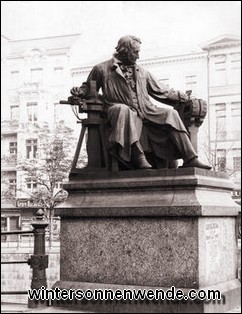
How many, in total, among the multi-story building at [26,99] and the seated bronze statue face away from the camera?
0

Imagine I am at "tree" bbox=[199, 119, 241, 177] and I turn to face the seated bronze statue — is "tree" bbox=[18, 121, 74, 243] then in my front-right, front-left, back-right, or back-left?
front-right

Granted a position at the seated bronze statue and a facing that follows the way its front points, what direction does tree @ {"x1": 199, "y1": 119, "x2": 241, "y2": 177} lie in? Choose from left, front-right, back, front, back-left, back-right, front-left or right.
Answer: back-left

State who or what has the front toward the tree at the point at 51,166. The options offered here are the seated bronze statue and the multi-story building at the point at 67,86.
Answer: the multi-story building

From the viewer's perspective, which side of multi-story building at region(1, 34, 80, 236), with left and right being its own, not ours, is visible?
front

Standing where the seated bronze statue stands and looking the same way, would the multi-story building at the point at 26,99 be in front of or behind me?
behind

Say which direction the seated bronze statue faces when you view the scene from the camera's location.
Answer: facing the viewer and to the right of the viewer

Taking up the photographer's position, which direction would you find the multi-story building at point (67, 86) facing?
facing the viewer

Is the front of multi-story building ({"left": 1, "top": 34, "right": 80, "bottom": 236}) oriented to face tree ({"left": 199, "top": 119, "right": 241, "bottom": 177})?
no

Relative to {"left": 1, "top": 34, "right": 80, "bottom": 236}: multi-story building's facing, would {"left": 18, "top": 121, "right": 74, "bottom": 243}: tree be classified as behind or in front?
in front

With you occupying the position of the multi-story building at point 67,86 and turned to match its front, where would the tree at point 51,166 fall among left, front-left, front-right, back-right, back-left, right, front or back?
front

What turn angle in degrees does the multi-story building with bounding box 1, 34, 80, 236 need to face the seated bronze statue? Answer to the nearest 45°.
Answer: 0° — it already faces it

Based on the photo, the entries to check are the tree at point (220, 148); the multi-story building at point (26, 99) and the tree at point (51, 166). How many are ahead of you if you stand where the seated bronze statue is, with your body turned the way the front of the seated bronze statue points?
0

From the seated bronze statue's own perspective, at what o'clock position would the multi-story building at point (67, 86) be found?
The multi-story building is roughly at 7 o'clock from the seated bronze statue.

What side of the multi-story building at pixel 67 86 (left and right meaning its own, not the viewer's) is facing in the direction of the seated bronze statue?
front

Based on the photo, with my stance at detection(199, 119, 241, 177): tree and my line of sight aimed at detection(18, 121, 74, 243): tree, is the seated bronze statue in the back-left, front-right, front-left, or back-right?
front-left

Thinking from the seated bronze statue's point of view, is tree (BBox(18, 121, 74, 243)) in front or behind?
behind
